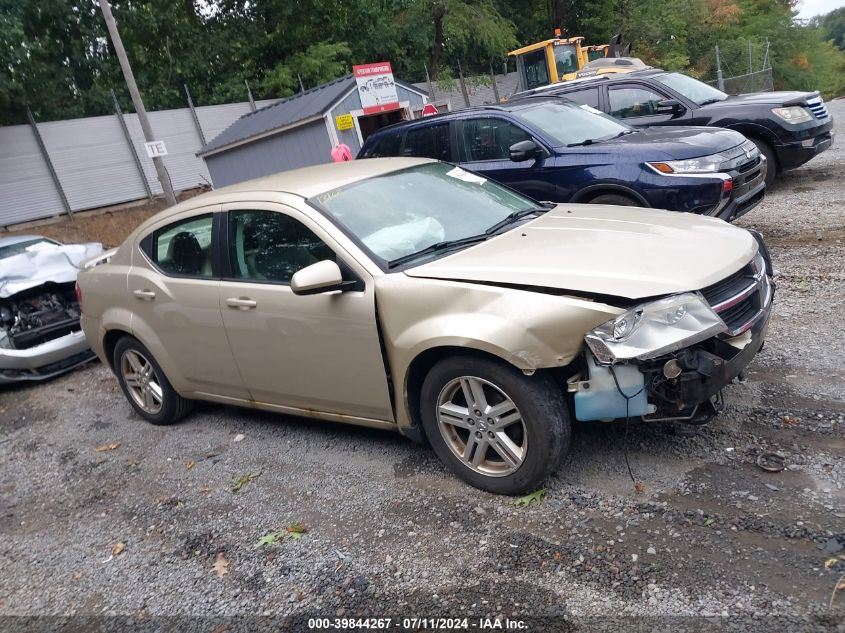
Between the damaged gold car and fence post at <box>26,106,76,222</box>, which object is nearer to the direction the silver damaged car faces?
the damaged gold car

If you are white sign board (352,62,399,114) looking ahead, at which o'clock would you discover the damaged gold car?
The damaged gold car is roughly at 12 o'clock from the white sign board.

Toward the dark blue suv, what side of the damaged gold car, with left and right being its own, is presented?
left

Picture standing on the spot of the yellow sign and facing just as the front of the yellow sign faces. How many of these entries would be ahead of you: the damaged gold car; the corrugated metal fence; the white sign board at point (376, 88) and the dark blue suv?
2

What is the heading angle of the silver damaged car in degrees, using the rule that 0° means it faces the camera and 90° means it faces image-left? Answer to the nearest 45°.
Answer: approximately 315°

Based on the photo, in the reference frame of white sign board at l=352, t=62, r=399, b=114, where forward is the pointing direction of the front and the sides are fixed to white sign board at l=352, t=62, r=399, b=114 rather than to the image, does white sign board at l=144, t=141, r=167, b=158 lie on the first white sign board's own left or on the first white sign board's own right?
on the first white sign board's own right

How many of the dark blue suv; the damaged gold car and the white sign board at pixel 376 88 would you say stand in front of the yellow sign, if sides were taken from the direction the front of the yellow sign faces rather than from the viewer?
2

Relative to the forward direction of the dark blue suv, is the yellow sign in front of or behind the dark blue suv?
behind

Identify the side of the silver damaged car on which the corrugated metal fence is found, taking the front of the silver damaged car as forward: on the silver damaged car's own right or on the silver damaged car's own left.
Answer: on the silver damaged car's own left
